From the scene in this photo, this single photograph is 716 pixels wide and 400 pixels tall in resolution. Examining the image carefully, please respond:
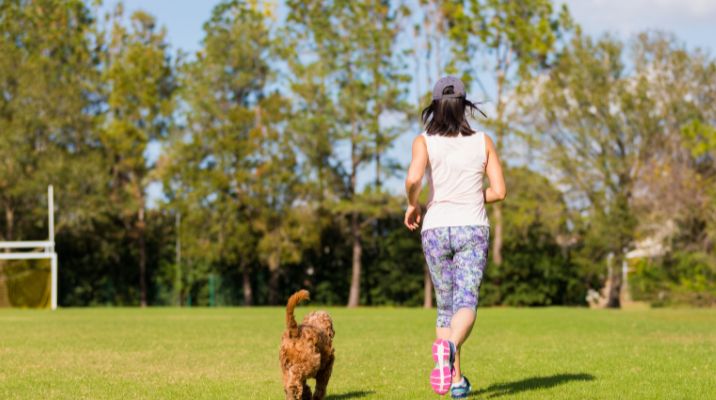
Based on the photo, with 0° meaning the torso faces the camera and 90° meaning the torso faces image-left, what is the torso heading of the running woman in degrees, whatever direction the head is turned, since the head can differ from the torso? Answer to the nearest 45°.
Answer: approximately 180°

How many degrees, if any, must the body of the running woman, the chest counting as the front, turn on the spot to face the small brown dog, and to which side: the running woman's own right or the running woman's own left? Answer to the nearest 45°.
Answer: approximately 135° to the running woman's own left

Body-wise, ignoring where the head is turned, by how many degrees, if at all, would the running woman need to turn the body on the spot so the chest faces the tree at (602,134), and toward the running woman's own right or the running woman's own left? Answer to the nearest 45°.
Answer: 0° — they already face it

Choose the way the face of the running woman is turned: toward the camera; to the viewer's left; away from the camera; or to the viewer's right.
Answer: away from the camera

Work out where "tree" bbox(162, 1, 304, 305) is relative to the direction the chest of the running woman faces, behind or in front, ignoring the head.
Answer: in front

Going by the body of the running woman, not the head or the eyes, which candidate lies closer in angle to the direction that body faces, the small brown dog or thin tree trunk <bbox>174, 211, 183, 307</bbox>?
the thin tree trunk

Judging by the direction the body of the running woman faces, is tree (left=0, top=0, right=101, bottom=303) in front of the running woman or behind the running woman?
in front

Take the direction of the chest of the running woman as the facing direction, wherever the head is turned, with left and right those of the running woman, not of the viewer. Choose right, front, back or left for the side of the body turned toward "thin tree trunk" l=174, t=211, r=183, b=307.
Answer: front
